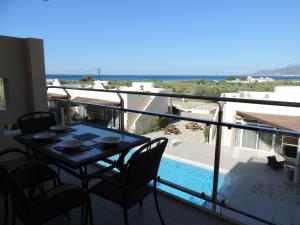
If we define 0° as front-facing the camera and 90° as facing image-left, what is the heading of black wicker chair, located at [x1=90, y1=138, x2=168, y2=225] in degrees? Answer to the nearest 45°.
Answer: approximately 135°

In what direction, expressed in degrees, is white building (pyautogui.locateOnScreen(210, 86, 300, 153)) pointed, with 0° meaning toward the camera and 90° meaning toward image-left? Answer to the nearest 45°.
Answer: approximately 45°

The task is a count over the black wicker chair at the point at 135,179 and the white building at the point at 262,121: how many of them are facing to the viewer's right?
0

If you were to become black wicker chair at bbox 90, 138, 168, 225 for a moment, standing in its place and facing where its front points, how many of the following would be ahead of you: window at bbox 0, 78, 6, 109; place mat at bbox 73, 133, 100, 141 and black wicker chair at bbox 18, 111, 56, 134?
3

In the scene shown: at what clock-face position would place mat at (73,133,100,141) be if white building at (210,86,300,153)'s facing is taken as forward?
The place mat is roughly at 11 o'clock from the white building.

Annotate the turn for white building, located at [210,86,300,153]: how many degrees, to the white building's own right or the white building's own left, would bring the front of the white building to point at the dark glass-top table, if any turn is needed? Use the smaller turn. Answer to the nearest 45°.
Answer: approximately 45° to the white building's own left

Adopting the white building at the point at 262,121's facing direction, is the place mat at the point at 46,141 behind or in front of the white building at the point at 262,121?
in front

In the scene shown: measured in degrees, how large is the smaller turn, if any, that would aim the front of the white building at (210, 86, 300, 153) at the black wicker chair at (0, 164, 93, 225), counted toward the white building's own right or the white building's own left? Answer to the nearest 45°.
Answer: approximately 45° to the white building's own left

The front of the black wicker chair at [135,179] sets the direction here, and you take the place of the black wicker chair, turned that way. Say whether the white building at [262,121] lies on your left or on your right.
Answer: on your right

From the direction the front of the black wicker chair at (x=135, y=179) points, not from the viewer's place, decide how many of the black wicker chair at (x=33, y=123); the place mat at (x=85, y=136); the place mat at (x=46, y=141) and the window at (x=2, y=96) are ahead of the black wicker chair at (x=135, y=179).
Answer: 4

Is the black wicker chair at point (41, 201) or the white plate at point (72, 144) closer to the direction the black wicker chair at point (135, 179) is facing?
the white plate

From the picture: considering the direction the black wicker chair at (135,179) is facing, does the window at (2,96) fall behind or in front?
in front
